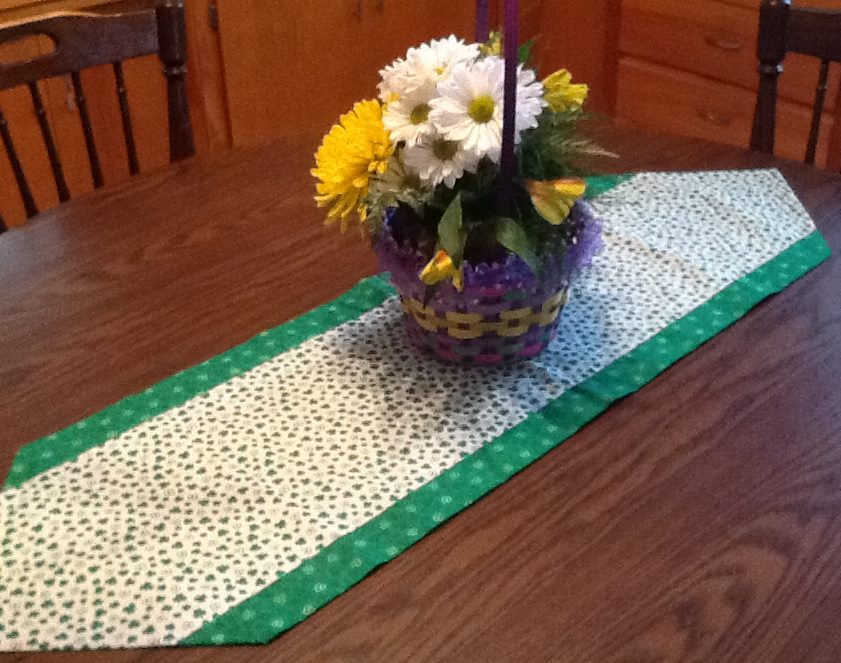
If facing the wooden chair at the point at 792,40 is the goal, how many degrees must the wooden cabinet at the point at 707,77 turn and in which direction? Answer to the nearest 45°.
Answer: approximately 45° to its left

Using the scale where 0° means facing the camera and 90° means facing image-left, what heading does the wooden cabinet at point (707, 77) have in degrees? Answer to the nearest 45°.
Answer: approximately 45°
